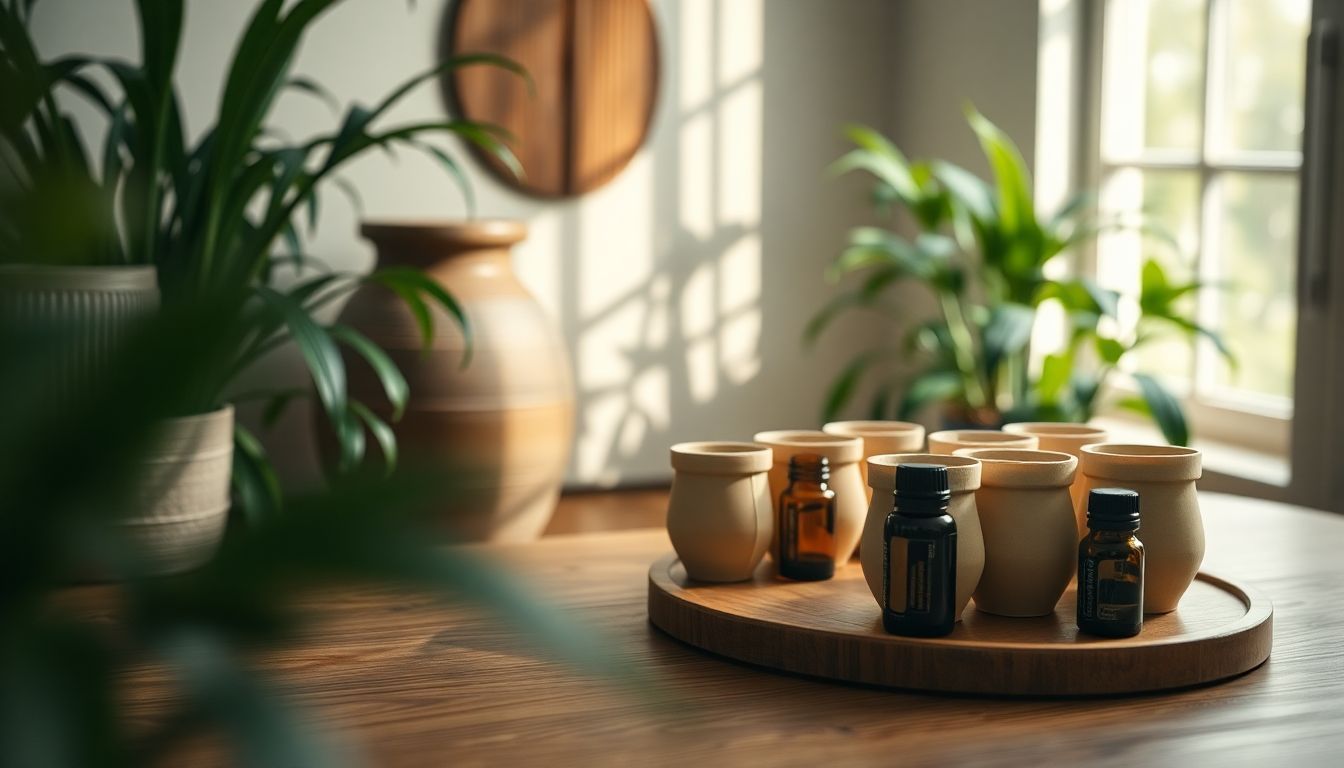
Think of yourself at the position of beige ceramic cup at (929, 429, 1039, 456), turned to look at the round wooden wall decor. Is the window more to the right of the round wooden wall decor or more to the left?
right

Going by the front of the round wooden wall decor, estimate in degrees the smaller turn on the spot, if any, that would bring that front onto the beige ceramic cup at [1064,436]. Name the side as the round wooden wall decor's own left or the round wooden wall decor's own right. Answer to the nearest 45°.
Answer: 0° — it already faces it

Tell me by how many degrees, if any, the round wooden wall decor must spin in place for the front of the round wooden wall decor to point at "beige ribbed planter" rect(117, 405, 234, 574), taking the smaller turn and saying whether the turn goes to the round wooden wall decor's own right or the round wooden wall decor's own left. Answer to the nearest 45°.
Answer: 0° — it already faces it

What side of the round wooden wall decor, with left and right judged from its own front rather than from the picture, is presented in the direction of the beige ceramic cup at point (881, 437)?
front

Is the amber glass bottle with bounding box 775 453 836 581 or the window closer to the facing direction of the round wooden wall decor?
the amber glass bottle

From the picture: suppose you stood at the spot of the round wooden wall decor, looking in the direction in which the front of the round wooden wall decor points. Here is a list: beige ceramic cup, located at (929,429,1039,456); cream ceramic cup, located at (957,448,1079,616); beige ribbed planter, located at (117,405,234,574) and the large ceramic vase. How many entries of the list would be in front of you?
4

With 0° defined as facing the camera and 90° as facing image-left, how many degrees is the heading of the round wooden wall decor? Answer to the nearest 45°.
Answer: approximately 0°

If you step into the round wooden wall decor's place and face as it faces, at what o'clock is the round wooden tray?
The round wooden tray is roughly at 12 o'clock from the round wooden wall decor.

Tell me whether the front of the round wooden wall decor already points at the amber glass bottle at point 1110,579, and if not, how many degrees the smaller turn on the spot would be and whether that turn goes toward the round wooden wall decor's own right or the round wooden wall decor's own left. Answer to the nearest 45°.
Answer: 0° — it already faces it

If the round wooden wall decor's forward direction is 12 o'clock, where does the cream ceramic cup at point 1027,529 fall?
The cream ceramic cup is roughly at 12 o'clock from the round wooden wall decor.

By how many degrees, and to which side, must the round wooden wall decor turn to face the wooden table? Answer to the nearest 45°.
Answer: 0° — it already faces it

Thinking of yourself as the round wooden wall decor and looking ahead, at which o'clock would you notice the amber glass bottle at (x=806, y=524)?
The amber glass bottle is roughly at 12 o'clock from the round wooden wall decor.
